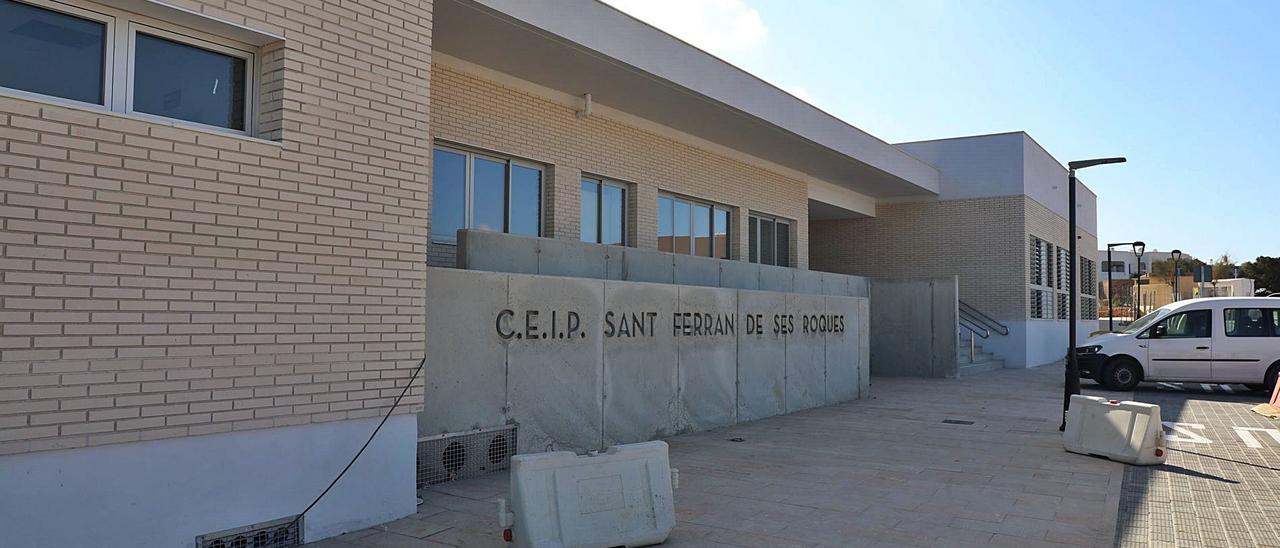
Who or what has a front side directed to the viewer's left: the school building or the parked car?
the parked car

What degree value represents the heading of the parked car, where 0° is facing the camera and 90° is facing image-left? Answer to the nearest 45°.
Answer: approximately 90°

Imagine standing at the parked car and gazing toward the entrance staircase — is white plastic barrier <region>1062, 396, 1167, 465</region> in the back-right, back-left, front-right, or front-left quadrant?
back-left

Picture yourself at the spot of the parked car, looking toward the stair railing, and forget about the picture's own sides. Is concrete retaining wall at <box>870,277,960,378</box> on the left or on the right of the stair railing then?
left

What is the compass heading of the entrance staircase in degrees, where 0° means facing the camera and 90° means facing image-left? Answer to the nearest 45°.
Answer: approximately 315°

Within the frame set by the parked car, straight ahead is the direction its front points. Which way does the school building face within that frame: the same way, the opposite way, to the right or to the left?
the opposite way

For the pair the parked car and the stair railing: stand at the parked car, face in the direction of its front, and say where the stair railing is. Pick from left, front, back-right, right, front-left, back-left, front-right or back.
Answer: front-right

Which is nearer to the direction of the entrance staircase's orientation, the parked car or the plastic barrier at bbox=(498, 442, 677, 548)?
the parked car

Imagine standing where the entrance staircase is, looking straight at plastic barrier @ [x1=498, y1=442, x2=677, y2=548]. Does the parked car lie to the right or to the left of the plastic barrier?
left

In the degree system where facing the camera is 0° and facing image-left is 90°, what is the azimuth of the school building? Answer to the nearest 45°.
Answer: approximately 315°

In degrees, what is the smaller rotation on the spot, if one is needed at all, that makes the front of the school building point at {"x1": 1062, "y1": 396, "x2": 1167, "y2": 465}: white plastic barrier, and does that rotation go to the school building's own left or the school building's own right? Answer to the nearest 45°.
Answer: approximately 45° to the school building's own left

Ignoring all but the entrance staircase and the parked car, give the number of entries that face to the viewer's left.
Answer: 1

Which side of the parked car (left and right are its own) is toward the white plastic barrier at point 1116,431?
left

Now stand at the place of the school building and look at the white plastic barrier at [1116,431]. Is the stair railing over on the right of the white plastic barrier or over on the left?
left

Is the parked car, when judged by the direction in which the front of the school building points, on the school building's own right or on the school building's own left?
on the school building's own left
